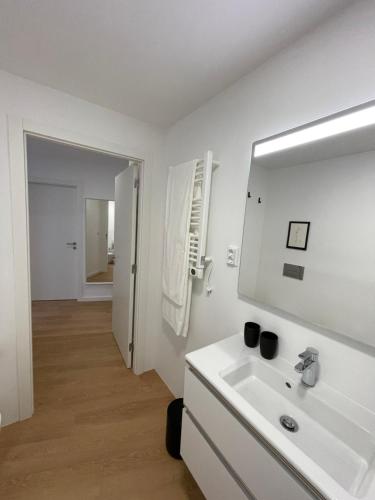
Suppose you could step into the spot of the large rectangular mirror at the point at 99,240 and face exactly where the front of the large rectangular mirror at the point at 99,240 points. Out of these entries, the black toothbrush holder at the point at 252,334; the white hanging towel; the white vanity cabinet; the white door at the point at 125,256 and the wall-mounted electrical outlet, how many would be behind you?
0

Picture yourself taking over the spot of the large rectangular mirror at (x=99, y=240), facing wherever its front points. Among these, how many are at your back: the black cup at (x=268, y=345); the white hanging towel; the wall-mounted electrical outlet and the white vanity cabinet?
0

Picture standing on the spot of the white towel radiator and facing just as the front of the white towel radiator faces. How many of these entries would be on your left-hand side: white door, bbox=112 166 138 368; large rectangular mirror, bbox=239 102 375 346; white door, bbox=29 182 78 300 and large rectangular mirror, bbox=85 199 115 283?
1

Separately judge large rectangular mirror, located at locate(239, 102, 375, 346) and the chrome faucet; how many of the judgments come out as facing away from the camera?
0

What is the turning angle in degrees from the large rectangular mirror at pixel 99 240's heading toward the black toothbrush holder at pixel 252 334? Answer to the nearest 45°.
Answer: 0° — it already faces it

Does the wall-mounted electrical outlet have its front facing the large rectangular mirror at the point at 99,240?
no

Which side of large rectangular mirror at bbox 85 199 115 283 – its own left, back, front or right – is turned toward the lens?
front

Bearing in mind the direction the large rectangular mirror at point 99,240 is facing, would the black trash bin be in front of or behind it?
in front

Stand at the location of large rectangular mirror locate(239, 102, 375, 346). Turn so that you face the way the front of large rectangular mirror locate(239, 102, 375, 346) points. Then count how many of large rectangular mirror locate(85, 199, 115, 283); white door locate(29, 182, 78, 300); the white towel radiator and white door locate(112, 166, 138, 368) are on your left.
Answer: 0

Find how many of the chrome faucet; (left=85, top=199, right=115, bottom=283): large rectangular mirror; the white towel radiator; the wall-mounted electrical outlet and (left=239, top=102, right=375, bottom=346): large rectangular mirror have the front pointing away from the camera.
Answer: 0

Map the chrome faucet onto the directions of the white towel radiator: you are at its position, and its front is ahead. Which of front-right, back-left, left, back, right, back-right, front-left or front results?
left

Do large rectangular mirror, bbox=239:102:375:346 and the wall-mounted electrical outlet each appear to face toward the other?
no

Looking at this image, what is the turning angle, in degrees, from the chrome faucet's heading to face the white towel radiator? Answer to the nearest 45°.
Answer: approximately 45° to its right

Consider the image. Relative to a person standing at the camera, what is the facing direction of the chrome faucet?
facing the viewer and to the left of the viewer
